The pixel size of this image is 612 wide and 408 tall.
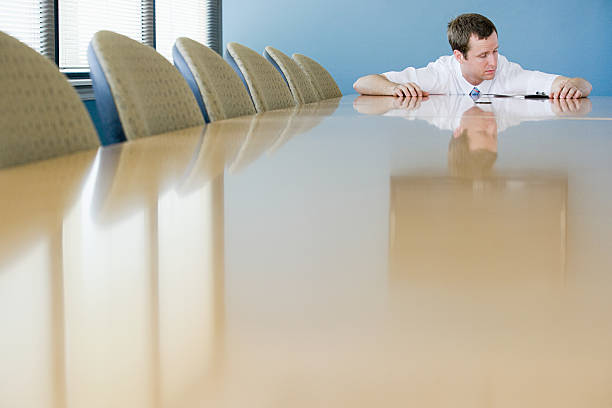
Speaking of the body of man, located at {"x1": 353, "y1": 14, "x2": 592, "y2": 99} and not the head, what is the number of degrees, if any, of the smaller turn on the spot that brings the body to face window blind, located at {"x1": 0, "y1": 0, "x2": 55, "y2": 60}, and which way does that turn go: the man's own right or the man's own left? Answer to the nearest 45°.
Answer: approximately 90° to the man's own right

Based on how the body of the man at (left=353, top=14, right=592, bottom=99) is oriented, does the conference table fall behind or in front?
in front

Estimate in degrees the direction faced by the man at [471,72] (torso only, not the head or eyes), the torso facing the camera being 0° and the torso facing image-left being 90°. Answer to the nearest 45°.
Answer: approximately 0°

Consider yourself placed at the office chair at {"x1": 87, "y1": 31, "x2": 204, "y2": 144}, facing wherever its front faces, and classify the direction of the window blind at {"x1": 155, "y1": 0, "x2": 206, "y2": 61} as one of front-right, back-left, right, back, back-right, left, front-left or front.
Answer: back-left

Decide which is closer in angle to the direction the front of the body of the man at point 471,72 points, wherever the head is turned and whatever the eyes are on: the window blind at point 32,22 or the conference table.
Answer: the conference table

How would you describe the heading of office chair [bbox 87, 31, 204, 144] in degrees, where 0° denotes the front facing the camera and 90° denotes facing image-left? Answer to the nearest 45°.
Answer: approximately 315°

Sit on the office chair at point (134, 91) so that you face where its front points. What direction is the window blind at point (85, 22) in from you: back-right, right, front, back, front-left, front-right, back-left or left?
back-left

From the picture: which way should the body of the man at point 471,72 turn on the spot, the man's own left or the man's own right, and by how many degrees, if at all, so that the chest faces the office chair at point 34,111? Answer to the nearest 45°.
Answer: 0° — they already face it

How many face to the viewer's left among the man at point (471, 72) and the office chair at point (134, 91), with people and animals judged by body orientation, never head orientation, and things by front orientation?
0

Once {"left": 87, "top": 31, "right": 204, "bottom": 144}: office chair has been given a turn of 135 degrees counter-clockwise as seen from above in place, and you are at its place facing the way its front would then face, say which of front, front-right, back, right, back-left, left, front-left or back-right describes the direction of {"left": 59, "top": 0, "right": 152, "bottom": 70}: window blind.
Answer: front
